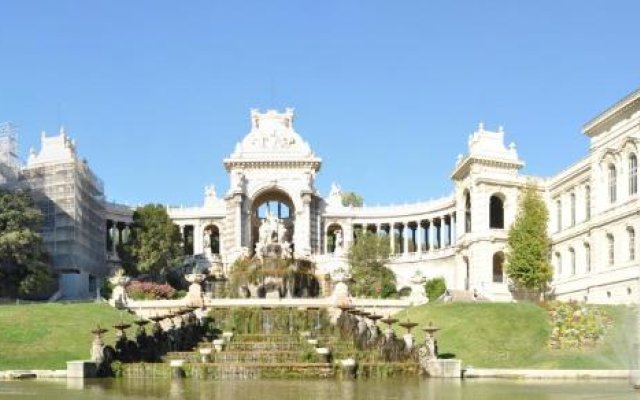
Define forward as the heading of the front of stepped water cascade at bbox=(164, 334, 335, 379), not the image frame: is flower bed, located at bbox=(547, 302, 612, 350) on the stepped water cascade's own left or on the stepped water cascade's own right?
on the stepped water cascade's own left

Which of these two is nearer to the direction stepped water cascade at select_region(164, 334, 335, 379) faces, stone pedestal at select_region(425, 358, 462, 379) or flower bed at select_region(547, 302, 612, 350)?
the stone pedestal

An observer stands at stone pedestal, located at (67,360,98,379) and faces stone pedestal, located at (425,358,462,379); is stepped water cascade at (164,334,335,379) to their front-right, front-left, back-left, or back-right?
front-left

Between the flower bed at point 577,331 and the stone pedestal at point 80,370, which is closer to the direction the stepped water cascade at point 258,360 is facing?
the stone pedestal

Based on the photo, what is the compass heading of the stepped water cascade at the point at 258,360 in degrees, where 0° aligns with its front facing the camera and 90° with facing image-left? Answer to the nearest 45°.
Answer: approximately 0°

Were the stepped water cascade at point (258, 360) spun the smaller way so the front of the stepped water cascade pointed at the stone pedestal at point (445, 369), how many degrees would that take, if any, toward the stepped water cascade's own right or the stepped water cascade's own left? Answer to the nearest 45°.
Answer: approximately 45° to the stepped water cascade's own left

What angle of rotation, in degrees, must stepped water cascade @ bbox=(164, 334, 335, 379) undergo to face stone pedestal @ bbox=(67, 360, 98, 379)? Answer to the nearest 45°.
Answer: approximately 45° to its right
